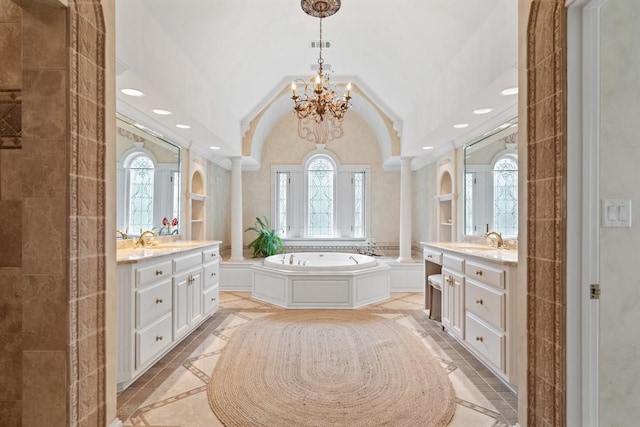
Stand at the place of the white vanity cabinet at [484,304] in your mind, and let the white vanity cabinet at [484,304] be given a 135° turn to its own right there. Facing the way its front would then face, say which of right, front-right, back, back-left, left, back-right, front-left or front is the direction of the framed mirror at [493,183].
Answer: front

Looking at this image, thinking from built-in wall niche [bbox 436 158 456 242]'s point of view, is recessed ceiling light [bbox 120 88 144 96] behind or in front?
in front

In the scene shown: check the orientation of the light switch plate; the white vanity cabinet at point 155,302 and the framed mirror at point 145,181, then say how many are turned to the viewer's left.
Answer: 0

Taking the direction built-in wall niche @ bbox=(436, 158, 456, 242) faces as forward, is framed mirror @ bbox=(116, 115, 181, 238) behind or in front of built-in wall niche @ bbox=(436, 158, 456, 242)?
in front

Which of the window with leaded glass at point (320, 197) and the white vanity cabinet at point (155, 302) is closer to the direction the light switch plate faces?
the white vanity cabinet

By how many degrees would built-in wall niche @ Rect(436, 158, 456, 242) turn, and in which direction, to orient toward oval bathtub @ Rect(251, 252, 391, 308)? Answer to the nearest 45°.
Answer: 0° — it already faces it

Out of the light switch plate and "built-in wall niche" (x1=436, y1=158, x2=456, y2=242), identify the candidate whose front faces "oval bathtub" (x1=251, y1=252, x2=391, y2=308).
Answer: the built-in wall niche

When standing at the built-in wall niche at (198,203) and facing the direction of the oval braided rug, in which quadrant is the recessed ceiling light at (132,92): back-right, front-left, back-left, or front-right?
front-right

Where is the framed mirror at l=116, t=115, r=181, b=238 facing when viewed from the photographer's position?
facing the viewer and to the right of the viewer

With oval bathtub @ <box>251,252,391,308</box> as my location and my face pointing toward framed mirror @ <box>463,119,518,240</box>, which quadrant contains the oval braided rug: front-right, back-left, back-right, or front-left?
front-right

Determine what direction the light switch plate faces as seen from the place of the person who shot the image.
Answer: facing the viewer

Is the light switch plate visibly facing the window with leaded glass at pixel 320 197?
no

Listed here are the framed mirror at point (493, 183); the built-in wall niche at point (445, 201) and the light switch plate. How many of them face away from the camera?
0

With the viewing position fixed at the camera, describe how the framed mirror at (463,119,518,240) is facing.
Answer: facing the viewer and to the left of the viewer

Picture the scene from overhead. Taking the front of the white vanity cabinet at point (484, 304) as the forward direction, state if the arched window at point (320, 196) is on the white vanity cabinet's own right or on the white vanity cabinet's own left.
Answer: on the white vanity cabinet's own right

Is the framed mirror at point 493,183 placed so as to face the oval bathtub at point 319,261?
no

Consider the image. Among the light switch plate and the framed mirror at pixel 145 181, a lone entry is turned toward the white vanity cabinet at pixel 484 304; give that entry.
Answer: the framed mirror

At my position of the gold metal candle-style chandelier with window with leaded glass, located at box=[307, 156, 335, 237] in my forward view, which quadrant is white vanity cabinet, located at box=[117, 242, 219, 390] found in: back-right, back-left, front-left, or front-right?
back-left

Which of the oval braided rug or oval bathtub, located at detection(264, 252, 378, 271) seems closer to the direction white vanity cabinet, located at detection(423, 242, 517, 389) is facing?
the oval braided rug
